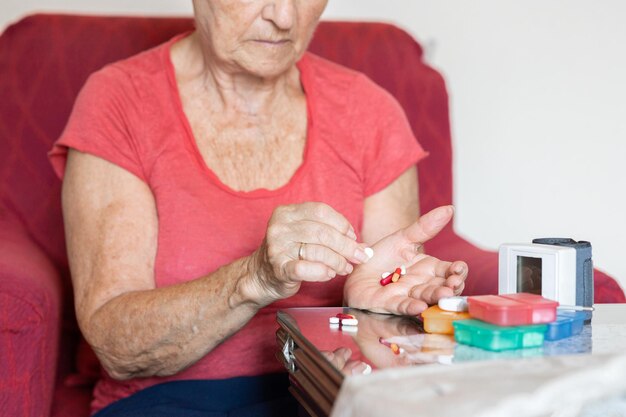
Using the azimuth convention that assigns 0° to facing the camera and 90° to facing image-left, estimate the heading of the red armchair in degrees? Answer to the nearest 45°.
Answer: approximately 315°

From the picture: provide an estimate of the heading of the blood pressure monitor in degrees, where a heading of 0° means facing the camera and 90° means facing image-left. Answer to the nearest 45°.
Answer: approximately 45°

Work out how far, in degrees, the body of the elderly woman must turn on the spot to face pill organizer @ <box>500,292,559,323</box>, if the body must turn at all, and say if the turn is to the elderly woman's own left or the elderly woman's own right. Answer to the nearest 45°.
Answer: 0° — they already face it

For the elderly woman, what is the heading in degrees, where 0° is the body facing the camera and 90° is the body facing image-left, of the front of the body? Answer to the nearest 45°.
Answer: approximately 315°

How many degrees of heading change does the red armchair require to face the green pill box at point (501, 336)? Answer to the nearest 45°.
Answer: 0° — it already faces it

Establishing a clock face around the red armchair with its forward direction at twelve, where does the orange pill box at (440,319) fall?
The orange pill box is roughly at 12 o'clock from the red armchair.
